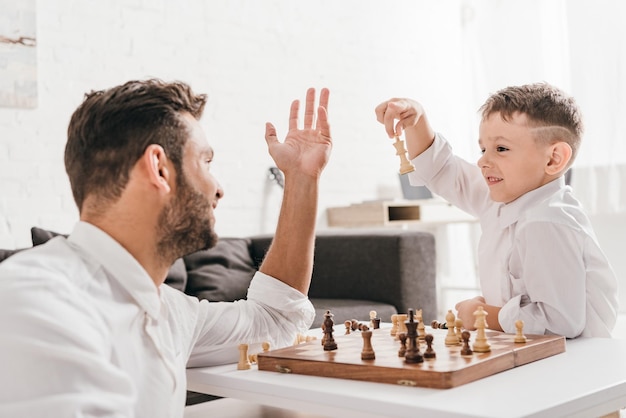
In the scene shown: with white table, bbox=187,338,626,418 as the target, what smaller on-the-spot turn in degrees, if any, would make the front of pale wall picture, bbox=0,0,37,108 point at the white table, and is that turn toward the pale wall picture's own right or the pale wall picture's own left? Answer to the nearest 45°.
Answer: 0° — it already faces it

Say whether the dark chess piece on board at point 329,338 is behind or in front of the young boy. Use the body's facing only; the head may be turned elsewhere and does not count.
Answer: in front

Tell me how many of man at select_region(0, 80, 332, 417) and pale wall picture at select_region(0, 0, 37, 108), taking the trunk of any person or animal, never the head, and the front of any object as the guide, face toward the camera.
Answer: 1

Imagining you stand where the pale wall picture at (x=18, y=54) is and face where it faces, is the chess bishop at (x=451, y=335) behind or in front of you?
in front

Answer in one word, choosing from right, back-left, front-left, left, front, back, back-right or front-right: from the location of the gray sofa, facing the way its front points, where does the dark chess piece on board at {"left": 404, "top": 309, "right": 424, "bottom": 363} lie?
front-right

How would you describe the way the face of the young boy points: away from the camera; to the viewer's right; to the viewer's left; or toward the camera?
to the viewer's left

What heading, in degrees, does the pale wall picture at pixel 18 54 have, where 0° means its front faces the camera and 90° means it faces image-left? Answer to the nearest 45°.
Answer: approximately 0°

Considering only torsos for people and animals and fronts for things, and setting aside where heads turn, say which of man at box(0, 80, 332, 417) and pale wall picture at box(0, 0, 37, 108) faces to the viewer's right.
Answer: the man

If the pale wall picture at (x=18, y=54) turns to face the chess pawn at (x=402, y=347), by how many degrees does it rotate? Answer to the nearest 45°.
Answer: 0° — it already faces it

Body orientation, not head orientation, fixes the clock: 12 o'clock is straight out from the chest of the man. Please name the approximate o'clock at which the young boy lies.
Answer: The young boy is roughly at 11 o'clock from the man.

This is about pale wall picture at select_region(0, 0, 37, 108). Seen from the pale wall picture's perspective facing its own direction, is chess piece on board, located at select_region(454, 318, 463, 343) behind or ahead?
ahead

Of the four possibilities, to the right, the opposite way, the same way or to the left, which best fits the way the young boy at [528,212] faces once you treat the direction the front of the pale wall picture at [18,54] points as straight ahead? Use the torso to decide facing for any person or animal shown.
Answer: to the right

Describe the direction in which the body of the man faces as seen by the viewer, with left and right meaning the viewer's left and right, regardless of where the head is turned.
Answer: facing to the right of the viewer

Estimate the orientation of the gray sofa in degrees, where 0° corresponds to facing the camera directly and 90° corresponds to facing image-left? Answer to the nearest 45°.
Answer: approximately 315°
